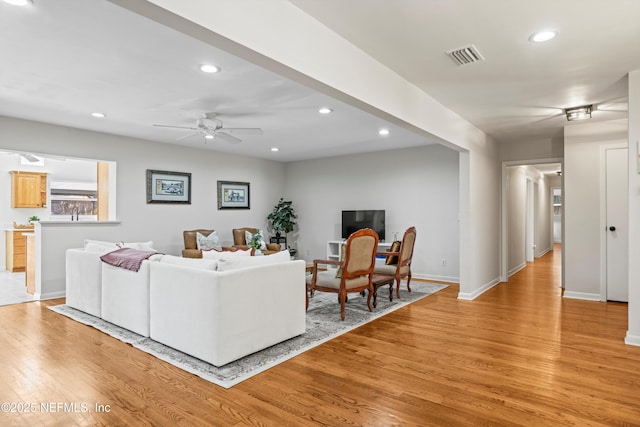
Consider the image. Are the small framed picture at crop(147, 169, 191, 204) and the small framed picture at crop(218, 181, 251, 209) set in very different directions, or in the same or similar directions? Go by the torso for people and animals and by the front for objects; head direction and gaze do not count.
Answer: same or similar directions

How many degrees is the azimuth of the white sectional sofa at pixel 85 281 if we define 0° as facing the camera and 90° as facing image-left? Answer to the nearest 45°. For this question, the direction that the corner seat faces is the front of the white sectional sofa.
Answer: approximately 225°

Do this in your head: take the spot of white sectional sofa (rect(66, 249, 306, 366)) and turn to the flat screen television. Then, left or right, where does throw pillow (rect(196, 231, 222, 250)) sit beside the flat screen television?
left

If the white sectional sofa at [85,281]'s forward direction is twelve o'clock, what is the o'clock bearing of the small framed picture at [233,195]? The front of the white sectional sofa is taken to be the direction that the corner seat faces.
The small framed picture is roughly at 12 o'clock from the white sectional sofa.

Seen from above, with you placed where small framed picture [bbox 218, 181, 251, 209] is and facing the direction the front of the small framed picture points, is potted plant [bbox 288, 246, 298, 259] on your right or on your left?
on your left

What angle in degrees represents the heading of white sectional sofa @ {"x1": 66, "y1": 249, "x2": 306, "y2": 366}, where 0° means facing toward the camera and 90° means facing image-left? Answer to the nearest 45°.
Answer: approximately 225°

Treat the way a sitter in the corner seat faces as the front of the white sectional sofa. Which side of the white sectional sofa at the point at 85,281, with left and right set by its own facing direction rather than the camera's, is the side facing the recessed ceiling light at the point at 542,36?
right

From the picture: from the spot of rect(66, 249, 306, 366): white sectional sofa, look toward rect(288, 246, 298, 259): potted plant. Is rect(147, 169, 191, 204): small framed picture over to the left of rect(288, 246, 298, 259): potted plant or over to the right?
left

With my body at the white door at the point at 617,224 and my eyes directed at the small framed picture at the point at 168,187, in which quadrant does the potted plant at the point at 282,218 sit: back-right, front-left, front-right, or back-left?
front-right

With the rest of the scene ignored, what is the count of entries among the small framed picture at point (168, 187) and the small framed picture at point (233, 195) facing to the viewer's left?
0

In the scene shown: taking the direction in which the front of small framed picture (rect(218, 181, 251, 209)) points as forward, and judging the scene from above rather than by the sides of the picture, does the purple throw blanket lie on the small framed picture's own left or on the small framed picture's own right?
on the small framed picture's own right

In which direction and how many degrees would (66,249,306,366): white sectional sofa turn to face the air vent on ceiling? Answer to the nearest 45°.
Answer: approximately 90° to its right
